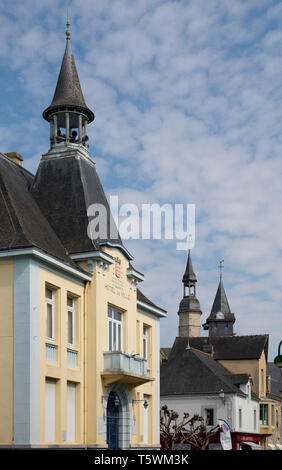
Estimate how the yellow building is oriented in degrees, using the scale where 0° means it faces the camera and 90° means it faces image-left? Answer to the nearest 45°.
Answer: approximately 315°
